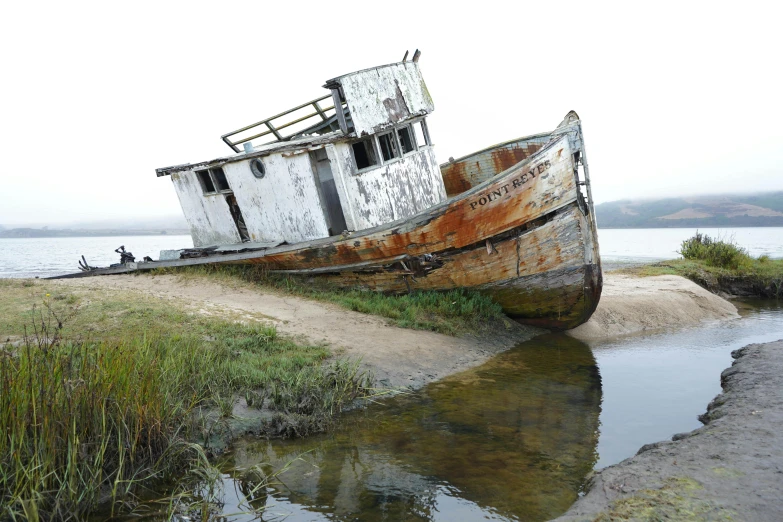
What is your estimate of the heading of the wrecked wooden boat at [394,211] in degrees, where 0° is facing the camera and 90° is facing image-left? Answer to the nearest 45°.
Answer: approximately 315°
